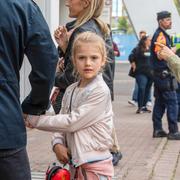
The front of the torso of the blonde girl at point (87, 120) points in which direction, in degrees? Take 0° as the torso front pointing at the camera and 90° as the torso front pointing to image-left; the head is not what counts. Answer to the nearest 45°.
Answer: approximately 45°

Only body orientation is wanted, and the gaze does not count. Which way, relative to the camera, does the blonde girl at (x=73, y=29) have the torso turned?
to the viewer's left

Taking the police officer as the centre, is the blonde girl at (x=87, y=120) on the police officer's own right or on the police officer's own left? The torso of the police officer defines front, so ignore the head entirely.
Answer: on the police officer's own right
